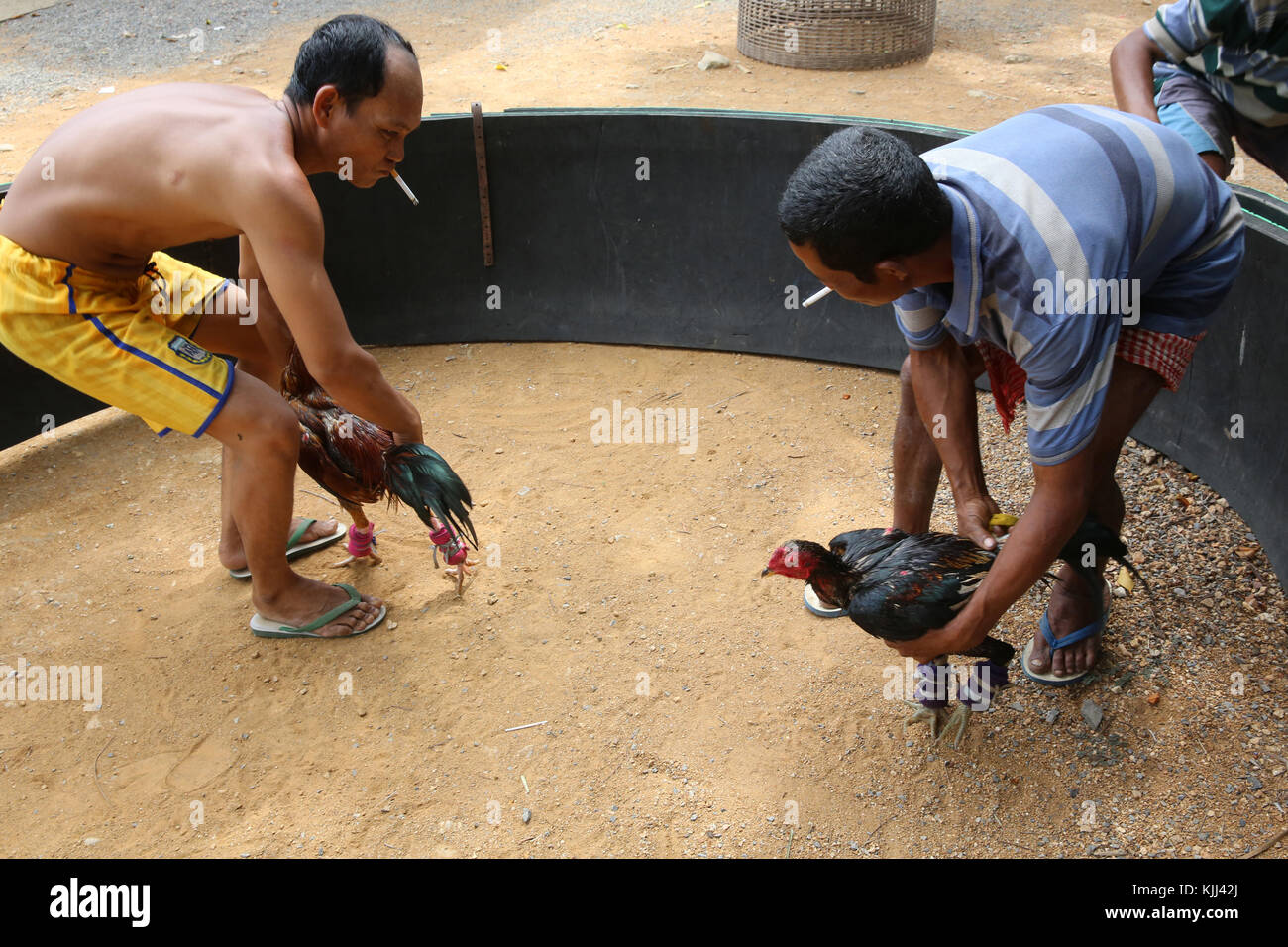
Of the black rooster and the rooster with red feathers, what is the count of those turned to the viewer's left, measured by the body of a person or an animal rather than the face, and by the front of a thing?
2

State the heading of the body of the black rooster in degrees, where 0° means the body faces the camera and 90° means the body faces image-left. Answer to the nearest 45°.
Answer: approximately 90°

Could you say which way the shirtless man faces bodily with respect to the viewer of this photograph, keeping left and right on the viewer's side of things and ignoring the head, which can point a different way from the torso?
facing to the right of the viewer

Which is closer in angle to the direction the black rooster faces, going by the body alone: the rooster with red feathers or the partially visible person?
the rooster with red feathers

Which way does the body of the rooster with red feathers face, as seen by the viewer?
to the viewer's left

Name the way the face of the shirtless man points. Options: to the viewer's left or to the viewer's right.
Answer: to the viewer's right

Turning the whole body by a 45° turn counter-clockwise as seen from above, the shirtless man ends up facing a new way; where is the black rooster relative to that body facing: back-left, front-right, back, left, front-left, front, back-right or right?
right

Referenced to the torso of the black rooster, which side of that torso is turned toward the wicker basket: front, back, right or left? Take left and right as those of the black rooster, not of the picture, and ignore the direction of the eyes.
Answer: right
